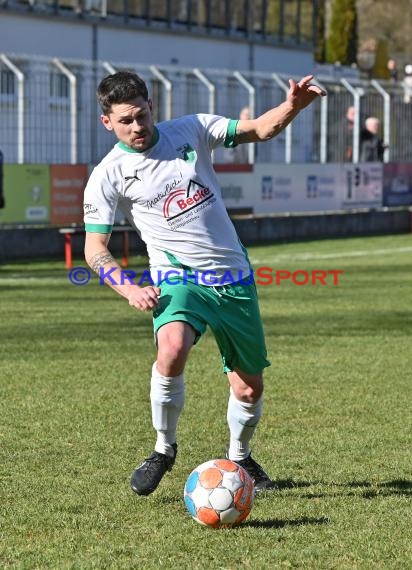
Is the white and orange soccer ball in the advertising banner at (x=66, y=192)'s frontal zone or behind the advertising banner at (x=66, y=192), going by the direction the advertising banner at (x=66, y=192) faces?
frontal zone

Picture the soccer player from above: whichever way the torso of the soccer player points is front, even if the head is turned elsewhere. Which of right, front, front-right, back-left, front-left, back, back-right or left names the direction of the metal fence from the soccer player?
back

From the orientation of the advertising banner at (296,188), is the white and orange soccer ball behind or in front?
in front

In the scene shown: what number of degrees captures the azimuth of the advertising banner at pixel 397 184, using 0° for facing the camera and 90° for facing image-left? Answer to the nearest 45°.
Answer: approximately 0°

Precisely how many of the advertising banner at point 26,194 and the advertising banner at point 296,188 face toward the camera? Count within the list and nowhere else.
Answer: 2

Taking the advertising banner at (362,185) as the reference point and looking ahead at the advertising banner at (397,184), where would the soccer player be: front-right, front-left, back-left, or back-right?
back-right

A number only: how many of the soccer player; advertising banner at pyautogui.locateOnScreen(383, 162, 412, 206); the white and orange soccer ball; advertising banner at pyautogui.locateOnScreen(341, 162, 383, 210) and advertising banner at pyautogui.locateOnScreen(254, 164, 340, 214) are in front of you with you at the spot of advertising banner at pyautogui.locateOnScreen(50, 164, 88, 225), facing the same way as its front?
2
